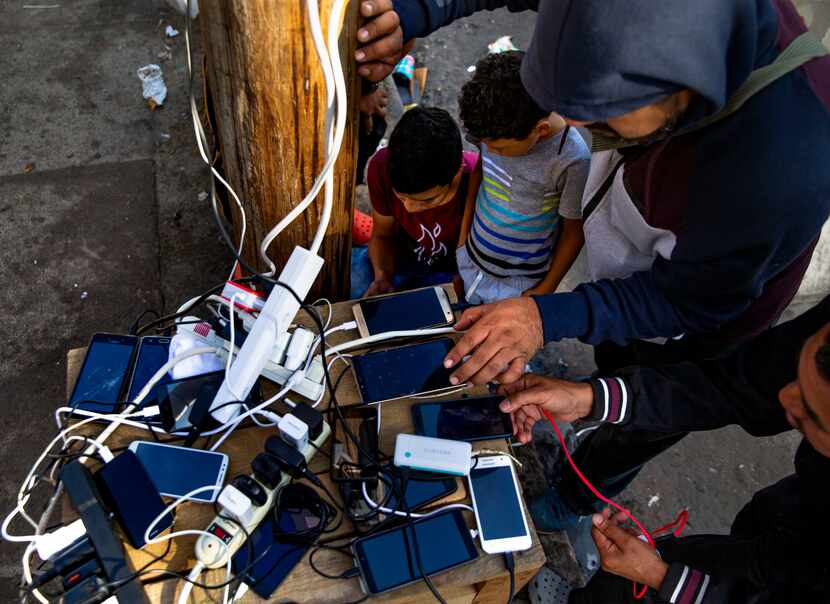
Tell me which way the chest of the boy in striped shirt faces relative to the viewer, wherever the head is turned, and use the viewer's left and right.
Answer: facing the viewer and to the left of the viewer

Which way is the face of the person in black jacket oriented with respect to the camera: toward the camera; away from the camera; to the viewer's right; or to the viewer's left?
to the viewer's left

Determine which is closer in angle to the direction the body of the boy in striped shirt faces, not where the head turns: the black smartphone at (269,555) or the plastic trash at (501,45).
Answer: the black smartphone

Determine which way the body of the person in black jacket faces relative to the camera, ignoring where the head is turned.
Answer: to the viewer's left

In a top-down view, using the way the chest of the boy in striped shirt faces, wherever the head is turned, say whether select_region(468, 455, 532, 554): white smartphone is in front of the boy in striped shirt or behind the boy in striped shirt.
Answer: in front

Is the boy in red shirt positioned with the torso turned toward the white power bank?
yes

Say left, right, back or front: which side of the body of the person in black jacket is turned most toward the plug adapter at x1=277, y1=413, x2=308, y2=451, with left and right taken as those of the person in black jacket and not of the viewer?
front

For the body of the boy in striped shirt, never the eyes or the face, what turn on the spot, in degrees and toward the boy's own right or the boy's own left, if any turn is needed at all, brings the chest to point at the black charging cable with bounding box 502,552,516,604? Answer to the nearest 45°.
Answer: approximately 45° to the boy's own left

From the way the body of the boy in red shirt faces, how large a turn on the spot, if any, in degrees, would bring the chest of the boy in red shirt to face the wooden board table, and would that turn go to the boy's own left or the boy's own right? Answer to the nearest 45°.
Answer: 0° — they already face it

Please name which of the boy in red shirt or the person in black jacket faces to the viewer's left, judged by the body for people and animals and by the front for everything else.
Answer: the person in black jacket

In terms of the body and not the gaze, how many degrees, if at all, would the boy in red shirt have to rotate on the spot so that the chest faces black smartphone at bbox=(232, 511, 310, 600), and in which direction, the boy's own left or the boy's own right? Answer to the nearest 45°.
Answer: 0° — they already face it

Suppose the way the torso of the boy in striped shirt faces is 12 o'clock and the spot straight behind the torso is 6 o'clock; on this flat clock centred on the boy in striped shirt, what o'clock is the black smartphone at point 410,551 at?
The black smartphone is roughly at 11 o'clock from the boy in striped shirt.

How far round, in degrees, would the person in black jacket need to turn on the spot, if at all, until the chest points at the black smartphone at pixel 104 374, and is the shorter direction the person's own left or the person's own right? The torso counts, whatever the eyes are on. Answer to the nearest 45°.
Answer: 0° — they already face it

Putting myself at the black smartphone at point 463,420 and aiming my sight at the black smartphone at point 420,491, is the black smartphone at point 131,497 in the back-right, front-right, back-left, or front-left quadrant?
front-right

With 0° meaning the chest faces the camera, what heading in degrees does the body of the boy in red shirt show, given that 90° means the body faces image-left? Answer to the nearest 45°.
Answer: approximately 0°

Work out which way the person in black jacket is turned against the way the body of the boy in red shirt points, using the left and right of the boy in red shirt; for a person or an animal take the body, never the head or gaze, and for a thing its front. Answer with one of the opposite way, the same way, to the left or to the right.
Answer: to the right

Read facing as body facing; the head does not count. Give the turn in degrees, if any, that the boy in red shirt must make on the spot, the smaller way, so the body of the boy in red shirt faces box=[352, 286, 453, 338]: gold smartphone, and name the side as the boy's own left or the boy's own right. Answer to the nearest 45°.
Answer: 0° — they already face it

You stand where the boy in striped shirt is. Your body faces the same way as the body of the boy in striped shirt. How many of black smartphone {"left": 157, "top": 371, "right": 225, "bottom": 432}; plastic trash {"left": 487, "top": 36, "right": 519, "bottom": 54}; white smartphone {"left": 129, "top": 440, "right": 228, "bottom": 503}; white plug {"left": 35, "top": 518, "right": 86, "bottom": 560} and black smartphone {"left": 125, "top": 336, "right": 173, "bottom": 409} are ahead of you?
4
